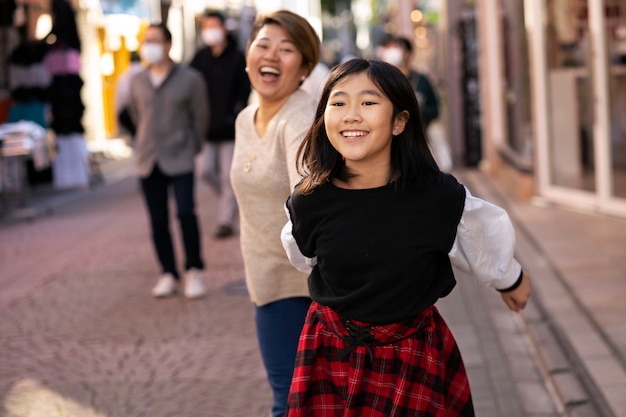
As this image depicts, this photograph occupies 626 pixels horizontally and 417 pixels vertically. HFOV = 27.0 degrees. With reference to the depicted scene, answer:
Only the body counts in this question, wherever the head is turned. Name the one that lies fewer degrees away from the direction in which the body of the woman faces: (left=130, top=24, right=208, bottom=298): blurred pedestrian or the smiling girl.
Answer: the smiling girl

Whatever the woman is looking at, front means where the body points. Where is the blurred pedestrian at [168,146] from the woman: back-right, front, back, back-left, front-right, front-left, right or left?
back-right

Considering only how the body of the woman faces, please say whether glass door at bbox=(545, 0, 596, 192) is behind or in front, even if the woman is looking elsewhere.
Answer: behind

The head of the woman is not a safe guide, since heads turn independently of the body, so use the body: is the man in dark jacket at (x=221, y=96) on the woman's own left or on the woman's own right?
on the woman's own right

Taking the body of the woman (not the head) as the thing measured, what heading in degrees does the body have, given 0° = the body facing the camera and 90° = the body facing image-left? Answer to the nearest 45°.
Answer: approximately 45°

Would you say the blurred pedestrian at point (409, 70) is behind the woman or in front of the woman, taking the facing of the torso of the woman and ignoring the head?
behind

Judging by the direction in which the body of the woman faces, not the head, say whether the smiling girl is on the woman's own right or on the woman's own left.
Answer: on the woman's own left
